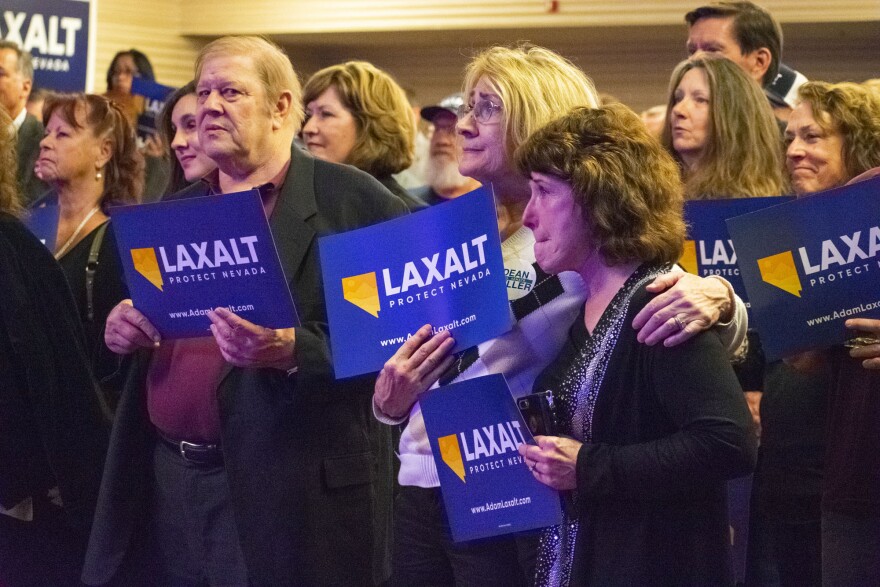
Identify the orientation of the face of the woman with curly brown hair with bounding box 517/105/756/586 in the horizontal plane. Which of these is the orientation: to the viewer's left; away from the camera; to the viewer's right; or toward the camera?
to the viewer's left

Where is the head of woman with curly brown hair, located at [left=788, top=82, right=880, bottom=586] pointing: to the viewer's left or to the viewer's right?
to the viewer's left

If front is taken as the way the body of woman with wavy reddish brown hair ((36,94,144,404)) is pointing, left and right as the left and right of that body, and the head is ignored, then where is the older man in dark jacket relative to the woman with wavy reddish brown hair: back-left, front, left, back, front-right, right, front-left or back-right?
front-left

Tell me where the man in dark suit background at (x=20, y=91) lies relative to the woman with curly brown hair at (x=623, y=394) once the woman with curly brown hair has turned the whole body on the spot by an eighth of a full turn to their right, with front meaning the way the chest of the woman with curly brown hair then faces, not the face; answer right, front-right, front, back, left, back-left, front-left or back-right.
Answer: front-right

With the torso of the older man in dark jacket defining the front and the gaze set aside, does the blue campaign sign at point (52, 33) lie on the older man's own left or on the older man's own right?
on the older man's own right

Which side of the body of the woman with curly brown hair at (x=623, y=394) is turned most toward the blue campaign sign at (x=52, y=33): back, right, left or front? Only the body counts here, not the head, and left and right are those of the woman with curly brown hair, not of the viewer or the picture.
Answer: right

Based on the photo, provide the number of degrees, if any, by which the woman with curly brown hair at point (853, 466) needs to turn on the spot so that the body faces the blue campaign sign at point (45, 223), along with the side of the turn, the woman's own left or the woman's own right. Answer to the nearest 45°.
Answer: approximately 45° to the woman's own right

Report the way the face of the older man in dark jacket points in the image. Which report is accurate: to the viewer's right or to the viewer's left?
to the viewer's left

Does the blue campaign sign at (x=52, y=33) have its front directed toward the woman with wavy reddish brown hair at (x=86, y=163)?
yes

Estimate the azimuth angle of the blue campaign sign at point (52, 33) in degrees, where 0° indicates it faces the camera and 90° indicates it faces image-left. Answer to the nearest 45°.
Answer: approximately 0°

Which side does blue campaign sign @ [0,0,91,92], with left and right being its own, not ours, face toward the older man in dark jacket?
front

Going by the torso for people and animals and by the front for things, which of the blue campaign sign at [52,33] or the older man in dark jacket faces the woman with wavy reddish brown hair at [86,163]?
the blue campaign sign

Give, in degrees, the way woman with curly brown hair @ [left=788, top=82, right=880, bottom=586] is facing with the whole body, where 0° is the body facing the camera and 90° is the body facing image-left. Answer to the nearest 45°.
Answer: approximately 45°

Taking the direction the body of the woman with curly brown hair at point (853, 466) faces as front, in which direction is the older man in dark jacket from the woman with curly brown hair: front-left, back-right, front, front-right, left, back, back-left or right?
front-right

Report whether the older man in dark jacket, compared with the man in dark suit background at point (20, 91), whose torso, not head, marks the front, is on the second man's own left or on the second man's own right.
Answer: on the second man's own left
